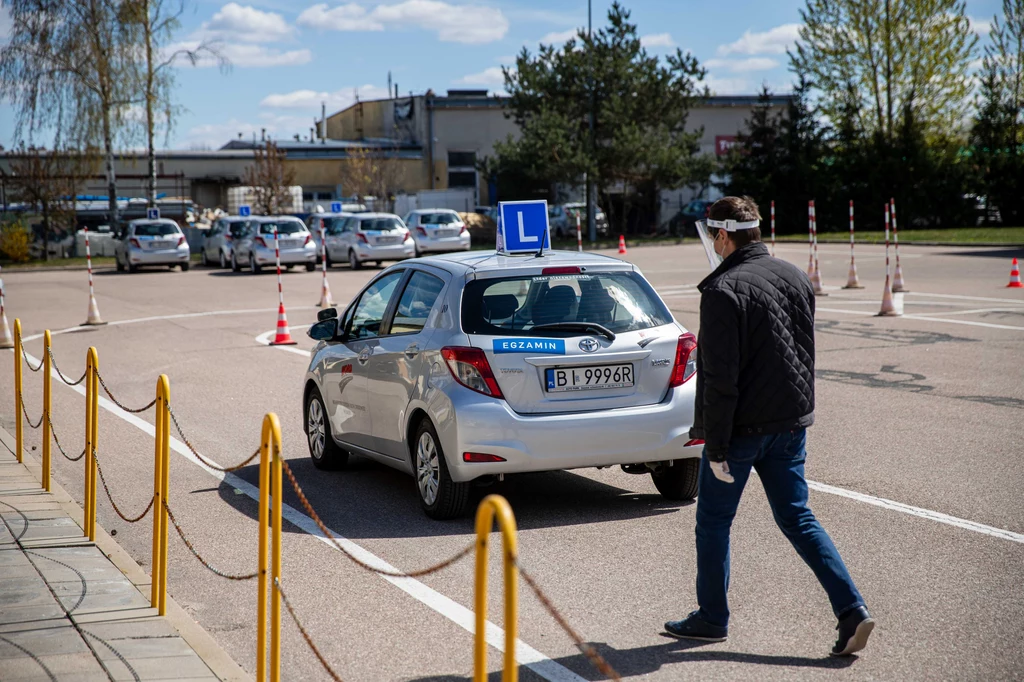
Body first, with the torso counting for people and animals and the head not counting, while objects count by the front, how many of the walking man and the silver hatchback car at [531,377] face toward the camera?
0

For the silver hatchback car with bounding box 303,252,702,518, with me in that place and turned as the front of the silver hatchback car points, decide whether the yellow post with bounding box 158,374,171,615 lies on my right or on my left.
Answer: on my left

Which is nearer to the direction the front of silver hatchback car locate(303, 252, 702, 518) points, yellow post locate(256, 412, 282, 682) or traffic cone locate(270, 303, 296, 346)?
the traffic cone

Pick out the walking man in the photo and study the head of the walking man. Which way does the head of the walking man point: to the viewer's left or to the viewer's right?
to the viewer's left

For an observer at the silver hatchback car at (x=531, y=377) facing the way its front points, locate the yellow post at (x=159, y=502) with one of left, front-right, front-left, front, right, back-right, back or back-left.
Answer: left

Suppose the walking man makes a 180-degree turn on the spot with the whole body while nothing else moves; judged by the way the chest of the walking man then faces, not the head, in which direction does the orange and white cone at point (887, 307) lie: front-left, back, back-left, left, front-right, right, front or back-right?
back-left

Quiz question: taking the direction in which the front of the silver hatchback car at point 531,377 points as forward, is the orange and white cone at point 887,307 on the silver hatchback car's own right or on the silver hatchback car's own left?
on the silver hatchback car's own right

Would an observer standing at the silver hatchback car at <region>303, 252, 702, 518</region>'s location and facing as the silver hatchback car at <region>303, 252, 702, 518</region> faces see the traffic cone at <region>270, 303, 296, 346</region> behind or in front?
in front

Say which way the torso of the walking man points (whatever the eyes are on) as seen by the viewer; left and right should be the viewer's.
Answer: facing away from the viewer and to the left of the viewer

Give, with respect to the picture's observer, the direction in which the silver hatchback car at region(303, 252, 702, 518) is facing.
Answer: facing away from the viewer and to the left of the viewer
